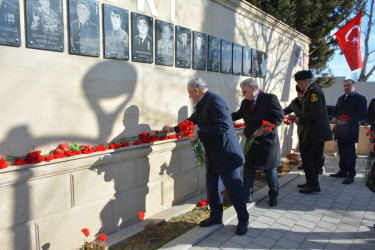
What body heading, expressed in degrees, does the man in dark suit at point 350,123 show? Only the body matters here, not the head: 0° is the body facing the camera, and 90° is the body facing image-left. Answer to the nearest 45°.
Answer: approximately 45°

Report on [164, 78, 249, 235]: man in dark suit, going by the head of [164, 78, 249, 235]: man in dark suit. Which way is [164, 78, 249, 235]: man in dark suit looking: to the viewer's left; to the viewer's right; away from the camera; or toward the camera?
to the viewer's left

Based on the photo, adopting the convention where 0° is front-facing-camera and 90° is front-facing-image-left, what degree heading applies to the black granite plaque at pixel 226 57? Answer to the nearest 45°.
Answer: approximately 315°

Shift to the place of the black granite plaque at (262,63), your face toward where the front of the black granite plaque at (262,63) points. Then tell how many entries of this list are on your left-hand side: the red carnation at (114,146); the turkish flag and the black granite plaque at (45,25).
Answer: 1

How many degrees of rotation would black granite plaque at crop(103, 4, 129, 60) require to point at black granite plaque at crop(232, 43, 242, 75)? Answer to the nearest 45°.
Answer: approximately 90° to its left

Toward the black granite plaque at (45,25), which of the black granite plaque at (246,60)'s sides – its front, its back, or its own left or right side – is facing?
right

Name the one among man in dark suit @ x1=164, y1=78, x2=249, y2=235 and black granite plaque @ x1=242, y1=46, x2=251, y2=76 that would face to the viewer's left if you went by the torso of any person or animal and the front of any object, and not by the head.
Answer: the man in dark suit

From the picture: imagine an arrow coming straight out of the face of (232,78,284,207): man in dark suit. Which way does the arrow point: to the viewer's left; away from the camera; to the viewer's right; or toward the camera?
to the viewer's left

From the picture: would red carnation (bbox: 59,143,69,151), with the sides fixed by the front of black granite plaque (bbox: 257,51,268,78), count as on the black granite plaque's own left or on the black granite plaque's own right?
on the black granite plaque's own right

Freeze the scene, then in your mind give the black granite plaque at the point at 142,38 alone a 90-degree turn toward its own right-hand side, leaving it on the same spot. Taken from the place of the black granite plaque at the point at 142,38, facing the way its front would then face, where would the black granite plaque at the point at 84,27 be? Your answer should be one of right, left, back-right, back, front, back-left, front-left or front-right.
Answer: front

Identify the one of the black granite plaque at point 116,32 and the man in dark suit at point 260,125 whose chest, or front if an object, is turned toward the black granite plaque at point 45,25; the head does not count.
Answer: the man in dark suit

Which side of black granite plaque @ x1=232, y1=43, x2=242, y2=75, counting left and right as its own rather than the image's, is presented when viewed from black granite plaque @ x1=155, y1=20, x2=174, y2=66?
right
